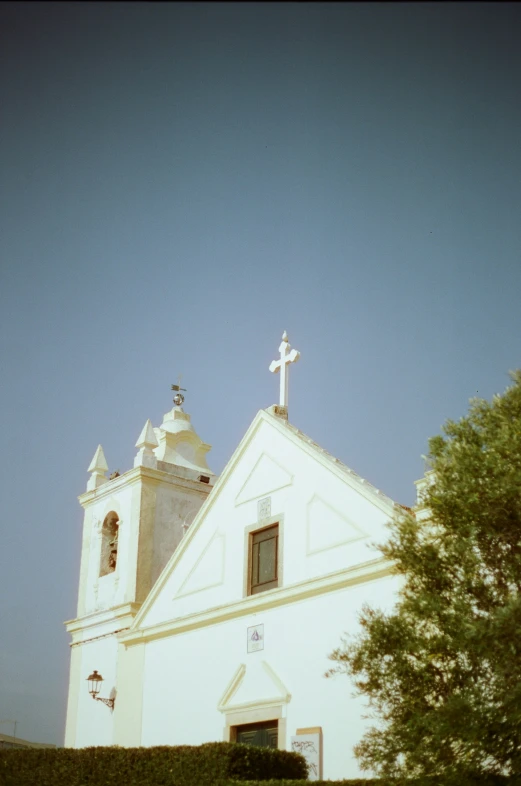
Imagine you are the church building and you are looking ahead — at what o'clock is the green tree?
The green tree is roughly at 10 o'clock from the church building.

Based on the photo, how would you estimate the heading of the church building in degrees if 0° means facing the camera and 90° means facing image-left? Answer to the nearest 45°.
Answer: approximately 45°
